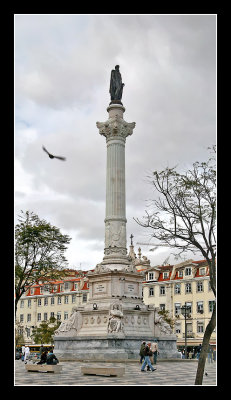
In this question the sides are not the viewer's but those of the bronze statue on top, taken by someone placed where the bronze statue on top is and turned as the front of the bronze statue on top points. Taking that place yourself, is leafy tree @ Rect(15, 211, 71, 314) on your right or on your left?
on your right

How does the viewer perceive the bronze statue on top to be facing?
facing the viewer and to the right of the viewer
